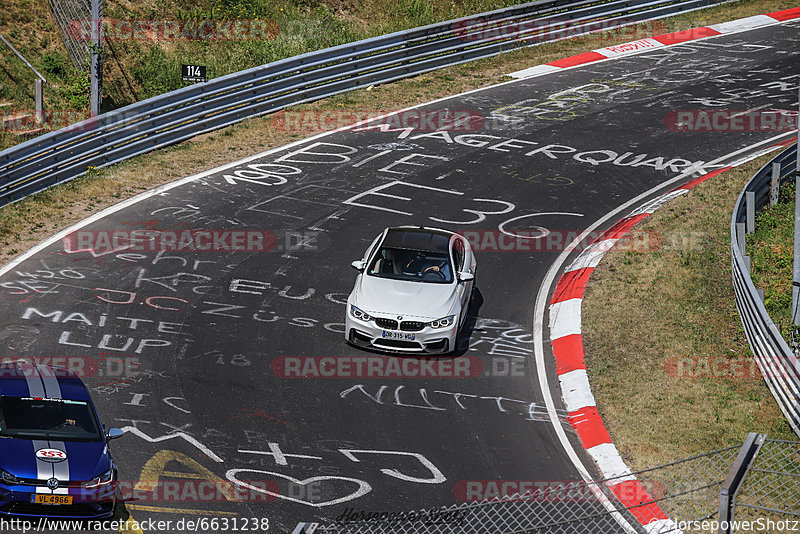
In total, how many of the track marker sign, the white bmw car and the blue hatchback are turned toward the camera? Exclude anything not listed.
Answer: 3

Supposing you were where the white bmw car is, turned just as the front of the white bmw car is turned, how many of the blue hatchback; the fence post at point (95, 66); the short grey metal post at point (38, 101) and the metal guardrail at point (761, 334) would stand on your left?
1

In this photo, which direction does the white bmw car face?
toward the camera

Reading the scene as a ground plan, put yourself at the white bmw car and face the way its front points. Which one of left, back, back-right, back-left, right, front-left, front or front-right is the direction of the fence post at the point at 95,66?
back-right

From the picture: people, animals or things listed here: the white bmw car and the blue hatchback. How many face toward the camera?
2

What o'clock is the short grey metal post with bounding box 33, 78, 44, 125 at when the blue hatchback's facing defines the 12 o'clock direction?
The short grey metal post is roughly at 6 o'clock from the blue hatchback.

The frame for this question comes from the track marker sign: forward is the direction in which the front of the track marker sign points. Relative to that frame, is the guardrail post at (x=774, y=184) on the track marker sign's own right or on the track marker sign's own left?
on the track marker sign's own left

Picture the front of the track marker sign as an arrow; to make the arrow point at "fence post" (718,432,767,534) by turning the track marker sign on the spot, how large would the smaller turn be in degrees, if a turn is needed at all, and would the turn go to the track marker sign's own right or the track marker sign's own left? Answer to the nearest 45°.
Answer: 0° — it already faces it

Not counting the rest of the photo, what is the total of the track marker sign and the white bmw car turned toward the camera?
2

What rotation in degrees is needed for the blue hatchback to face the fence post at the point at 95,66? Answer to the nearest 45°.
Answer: approximately 180°

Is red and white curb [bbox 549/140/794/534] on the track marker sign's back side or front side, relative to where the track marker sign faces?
on the front side

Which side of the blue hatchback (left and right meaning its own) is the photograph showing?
front

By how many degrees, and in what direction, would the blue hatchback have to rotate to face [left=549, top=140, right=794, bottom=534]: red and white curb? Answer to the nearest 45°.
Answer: approximately 90° to its left

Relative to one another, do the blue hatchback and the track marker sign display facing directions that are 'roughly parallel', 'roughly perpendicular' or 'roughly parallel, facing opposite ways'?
roughly parallel
